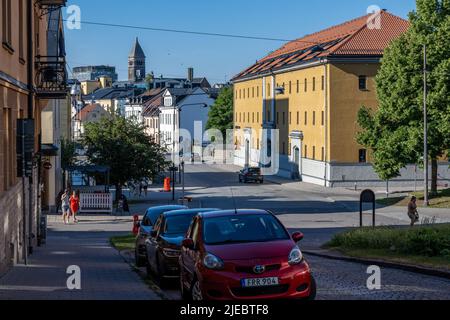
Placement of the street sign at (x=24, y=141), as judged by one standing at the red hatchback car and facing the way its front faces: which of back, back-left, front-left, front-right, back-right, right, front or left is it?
back-right

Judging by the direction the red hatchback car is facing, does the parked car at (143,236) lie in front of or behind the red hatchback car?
behind

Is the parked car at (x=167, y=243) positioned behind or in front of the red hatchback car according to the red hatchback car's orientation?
behind

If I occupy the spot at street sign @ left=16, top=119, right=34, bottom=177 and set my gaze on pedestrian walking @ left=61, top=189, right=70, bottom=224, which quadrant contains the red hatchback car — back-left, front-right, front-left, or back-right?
back-right

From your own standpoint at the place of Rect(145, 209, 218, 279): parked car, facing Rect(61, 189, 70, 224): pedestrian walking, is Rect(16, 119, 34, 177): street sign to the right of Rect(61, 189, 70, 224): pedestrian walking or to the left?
left

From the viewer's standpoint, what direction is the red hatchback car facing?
toward the camera
